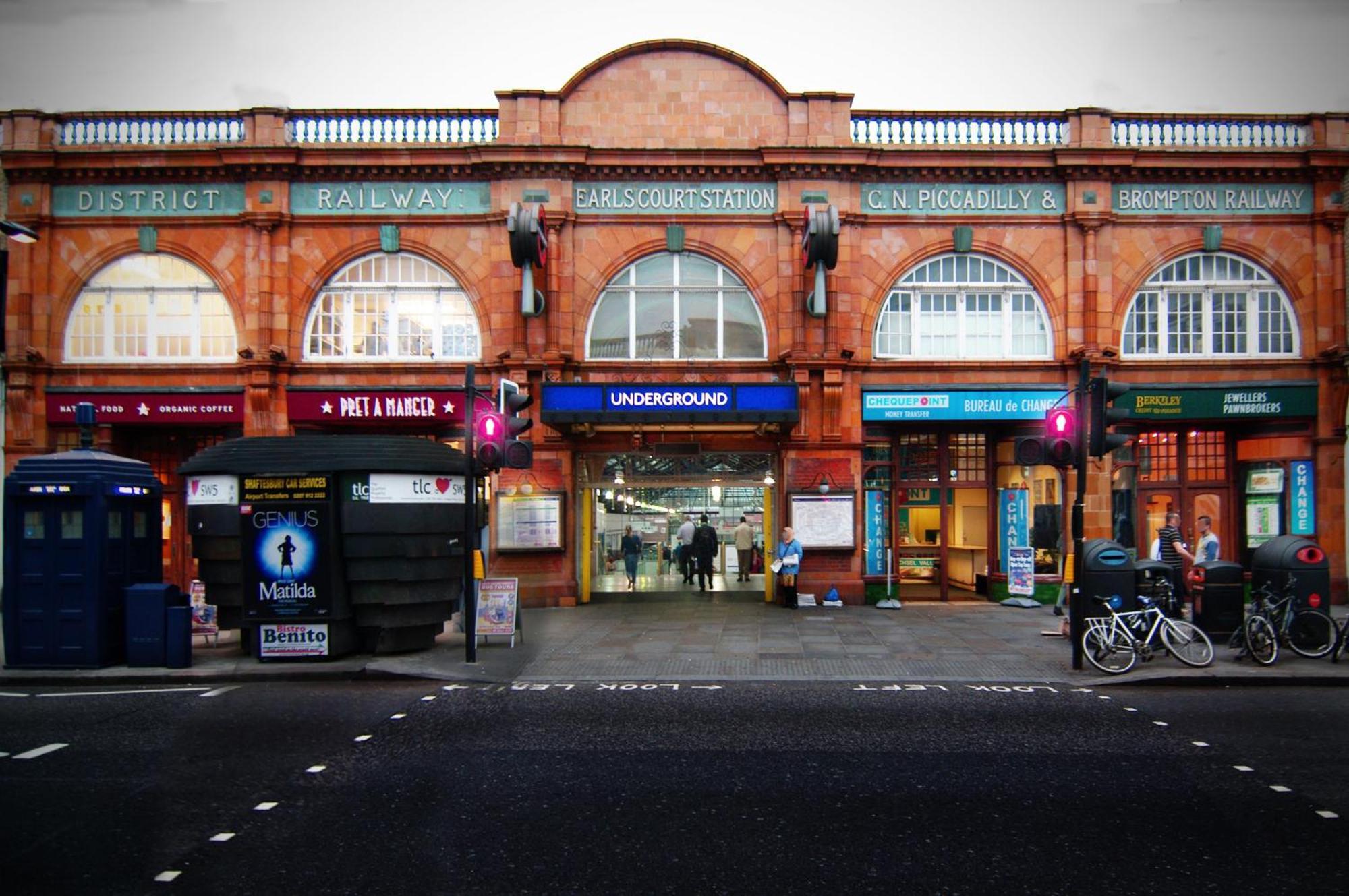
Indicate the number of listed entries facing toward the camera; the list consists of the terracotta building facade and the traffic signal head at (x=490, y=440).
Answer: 2

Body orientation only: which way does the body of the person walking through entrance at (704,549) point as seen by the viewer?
away from the camera

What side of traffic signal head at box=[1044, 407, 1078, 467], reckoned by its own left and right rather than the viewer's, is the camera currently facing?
front

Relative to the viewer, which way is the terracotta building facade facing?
toward the camera

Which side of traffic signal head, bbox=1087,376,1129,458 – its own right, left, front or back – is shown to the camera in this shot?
right

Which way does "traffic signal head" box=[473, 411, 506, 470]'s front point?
toward the camera
